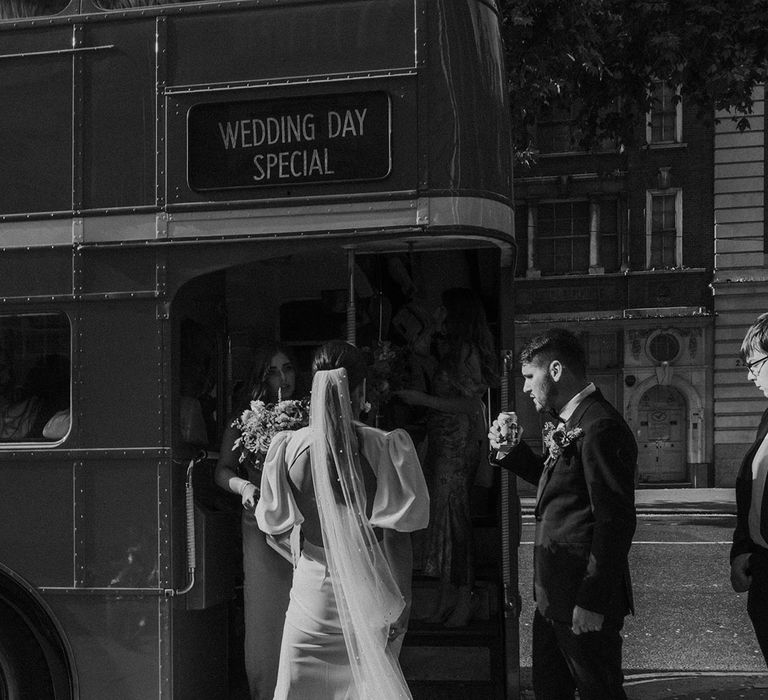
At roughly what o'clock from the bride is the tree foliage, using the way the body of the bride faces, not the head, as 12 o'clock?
The tree foliage is roughly at 1 o'clock from the bride.

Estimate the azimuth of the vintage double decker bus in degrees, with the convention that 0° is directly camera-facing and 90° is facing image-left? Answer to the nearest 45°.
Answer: approximately 90°

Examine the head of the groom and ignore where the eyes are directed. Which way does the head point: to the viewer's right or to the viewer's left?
to the viewer's left

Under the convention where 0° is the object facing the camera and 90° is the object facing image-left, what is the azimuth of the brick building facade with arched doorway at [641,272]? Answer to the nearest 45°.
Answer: approximately 0°

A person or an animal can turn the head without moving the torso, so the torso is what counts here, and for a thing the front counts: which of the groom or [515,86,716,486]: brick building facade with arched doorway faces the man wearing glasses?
the brick building facade with arched doorway

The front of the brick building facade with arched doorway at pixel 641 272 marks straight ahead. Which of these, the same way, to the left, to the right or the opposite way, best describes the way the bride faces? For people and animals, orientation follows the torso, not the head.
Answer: the opposite way

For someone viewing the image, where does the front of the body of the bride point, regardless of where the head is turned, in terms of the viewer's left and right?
facing away from the viewer

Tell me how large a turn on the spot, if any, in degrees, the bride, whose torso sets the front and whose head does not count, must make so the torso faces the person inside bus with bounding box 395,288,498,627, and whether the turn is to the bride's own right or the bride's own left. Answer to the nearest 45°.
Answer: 0° — they already face them

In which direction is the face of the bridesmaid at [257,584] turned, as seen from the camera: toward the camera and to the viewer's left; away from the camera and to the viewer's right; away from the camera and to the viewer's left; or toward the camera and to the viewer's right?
toward the camera and to the viewer's right

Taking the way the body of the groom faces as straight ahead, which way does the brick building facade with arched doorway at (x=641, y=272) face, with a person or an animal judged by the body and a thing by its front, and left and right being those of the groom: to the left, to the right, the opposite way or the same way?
to the left

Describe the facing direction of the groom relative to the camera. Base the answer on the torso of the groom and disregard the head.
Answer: to the viewer's left

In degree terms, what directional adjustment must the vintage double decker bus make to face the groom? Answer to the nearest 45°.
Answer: approximately 180°

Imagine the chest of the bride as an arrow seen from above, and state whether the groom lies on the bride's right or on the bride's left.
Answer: on the bride's right

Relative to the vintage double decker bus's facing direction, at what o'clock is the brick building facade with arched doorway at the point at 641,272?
The brick building facade with arched doorway is roughly at 4 o'clock from the vintage double decker bus.
